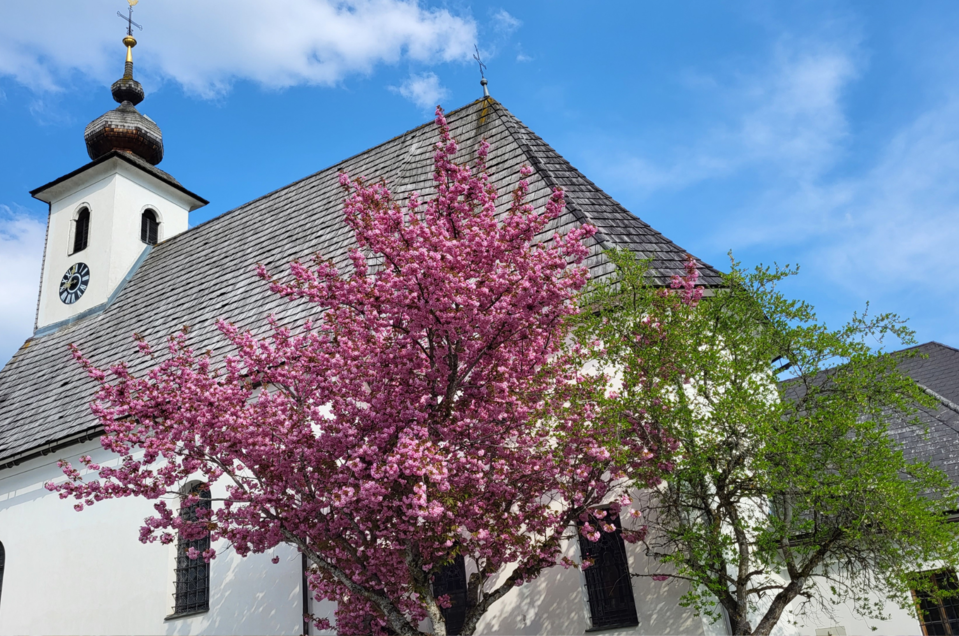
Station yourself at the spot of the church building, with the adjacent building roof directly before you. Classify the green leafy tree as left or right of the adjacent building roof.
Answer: right

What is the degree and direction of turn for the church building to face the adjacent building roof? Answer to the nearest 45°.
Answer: approximately 135° to its right

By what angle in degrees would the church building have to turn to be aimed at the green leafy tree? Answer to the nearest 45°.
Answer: approximately 180°

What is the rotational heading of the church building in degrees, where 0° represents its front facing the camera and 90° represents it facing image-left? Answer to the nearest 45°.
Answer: approximately 135°
